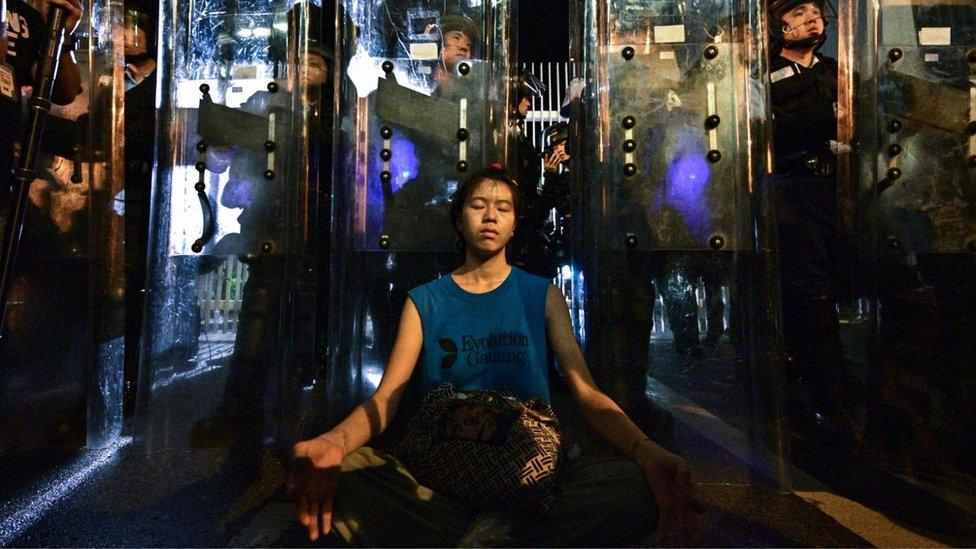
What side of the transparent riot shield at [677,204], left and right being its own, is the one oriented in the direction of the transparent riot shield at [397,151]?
right

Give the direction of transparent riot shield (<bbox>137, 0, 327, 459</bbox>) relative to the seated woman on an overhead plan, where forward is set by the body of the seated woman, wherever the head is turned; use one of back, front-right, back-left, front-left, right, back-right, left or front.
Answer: back-right

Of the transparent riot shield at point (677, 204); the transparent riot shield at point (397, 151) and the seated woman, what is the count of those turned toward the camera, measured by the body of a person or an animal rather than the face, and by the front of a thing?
3

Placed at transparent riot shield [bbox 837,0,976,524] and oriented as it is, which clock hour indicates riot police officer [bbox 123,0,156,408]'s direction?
The riot police officer is roughly at 2 o'clock from the transparent riot shield.

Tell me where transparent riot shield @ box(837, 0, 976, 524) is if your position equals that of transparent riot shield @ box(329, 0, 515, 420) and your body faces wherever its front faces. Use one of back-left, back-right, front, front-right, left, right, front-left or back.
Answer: left

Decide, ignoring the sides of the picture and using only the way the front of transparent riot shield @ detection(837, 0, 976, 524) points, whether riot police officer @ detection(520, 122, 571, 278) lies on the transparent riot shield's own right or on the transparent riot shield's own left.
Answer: on the transparent riot shield's own right

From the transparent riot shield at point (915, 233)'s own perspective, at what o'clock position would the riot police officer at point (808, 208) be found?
The riot police officer is roughly at 4 o'clock from the transparent riot shield.

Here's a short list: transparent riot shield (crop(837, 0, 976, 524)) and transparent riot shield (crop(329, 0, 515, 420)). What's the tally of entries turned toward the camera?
2

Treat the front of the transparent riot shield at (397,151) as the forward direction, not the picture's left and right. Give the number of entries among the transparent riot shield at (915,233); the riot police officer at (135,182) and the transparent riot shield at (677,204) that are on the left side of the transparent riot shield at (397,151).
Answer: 2

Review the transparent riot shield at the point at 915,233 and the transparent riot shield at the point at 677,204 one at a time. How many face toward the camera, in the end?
2
